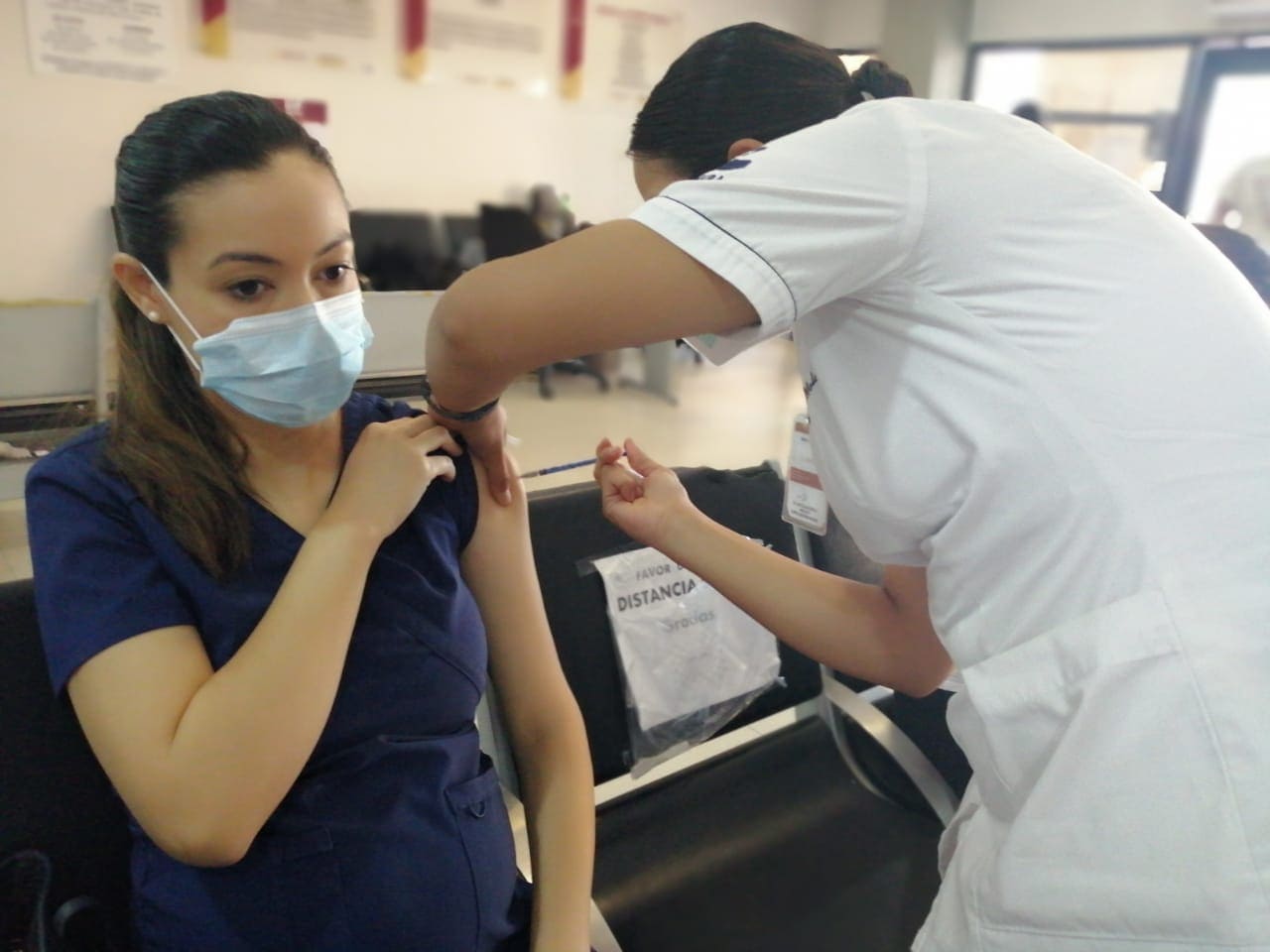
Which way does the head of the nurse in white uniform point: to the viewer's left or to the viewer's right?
to the viewer's left

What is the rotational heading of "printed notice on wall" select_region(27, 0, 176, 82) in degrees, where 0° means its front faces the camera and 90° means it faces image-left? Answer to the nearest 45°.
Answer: approximately 0°

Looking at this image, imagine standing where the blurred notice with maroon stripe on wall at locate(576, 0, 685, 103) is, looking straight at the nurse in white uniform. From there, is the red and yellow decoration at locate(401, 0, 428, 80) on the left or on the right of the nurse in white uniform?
right

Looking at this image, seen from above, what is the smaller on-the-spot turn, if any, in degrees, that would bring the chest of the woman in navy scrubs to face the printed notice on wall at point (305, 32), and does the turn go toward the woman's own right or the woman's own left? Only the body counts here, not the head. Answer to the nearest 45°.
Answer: approximately 135° to the woman's own left

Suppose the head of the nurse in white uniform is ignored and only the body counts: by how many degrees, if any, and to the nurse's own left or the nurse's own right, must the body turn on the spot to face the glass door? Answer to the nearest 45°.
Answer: approximately 90° to the nurse's own right

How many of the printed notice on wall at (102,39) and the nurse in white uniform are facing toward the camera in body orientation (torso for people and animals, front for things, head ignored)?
1

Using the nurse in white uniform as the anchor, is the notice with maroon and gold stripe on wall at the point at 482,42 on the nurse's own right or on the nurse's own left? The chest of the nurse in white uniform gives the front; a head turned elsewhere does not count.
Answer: on the nurse's own right

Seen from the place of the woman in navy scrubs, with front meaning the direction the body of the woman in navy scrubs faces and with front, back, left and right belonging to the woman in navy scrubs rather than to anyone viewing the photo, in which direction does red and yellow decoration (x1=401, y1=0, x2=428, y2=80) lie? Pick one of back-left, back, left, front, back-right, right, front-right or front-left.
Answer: back-left

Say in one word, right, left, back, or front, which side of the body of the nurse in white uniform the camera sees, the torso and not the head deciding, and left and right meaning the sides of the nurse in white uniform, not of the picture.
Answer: left

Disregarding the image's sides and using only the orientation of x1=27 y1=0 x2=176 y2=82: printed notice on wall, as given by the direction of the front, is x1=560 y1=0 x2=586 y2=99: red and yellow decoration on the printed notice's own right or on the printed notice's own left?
on the printed notice's own left
